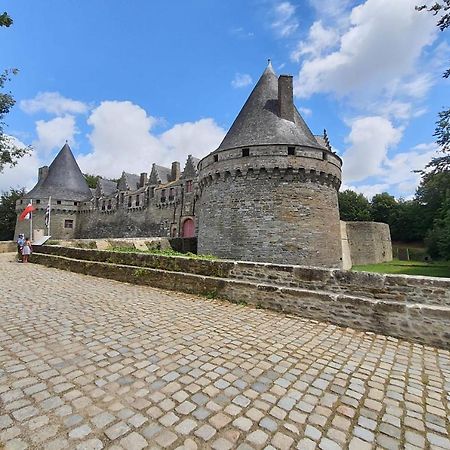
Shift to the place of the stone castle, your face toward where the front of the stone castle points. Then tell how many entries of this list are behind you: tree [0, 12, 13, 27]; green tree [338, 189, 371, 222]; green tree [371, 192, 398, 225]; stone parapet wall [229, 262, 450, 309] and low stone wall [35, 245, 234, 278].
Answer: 2

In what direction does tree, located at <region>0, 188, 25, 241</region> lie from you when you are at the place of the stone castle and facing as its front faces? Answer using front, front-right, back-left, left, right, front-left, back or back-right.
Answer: right

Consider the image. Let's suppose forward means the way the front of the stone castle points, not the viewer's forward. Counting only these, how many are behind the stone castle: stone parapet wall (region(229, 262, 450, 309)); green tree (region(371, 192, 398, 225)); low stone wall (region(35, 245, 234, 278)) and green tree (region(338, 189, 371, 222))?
2

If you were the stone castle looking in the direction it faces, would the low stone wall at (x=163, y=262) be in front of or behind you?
in front

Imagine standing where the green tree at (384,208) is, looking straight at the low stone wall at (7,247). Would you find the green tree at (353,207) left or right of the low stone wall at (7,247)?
right

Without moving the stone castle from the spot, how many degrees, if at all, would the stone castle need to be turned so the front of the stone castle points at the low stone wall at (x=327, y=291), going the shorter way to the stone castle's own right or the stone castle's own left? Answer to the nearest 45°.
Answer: approximately 45° to the stone castle's own left

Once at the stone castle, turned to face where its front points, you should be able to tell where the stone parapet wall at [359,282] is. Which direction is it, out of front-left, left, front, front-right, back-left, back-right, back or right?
front-left

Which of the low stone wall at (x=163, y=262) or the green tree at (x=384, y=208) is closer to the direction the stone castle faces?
the low stone wall

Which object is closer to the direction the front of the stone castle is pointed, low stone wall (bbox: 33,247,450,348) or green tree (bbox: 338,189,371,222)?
the low stone wall

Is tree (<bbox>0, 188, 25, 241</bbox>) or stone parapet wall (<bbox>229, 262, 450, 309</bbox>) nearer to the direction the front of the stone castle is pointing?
the stone parapet wall

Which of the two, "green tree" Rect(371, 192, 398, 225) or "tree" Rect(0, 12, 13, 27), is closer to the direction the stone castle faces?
the tree

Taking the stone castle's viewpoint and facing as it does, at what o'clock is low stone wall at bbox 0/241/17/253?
The low stone wall is roughly at 2 o'clock from the stone castle.

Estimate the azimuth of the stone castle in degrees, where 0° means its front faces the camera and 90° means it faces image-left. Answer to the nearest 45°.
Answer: approximately 45°
